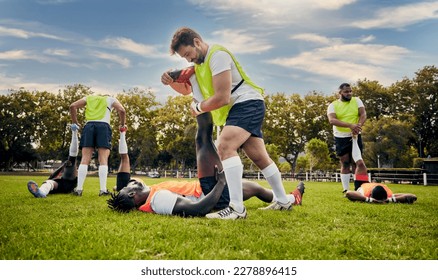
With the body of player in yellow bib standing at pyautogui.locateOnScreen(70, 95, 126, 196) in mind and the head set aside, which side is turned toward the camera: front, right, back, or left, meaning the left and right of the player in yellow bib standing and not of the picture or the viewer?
back

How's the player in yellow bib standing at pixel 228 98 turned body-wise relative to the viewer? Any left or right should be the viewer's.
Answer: facing to the left of the viewer

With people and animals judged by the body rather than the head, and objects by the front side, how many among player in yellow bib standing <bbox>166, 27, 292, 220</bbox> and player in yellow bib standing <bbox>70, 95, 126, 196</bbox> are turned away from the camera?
1

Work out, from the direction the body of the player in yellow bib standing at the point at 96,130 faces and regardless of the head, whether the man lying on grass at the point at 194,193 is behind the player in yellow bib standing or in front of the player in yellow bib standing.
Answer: behind

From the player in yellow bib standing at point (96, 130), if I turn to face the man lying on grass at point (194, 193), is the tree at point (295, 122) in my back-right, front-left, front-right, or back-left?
back-left

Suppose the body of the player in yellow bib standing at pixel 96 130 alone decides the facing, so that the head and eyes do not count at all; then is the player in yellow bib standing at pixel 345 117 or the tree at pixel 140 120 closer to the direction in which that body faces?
the tree

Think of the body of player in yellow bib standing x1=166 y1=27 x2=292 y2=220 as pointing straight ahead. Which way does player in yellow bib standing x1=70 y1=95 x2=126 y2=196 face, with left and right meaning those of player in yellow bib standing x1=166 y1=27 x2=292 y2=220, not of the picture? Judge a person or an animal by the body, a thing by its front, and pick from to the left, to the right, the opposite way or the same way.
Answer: to the right

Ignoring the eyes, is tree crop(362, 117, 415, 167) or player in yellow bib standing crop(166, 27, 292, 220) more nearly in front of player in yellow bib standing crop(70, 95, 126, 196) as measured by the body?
the tree
